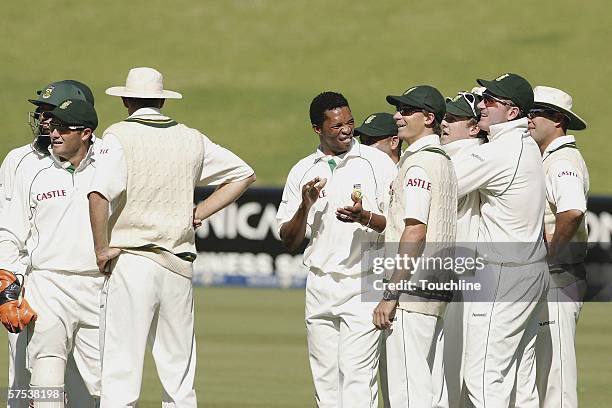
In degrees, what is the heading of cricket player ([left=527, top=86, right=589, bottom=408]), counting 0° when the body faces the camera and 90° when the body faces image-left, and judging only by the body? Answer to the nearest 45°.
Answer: approximately 90°

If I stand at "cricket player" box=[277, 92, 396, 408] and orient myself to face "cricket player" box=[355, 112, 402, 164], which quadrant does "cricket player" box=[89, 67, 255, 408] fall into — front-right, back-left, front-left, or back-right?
back-left

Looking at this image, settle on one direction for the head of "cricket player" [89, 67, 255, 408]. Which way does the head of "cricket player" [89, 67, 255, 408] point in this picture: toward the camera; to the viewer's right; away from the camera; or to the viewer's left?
away from the camera

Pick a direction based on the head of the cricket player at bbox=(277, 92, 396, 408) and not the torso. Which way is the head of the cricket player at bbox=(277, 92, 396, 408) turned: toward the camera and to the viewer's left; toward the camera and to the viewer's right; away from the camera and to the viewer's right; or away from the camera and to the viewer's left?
toward the camera and to the viewer's right

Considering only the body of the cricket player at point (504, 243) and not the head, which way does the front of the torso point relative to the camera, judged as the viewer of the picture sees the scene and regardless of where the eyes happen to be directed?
to the viewer's left

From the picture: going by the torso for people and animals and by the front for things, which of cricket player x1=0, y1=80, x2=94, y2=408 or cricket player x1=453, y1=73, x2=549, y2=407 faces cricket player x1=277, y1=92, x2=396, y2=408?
cricket player x1=453, y1=73, x2=549, y2=407

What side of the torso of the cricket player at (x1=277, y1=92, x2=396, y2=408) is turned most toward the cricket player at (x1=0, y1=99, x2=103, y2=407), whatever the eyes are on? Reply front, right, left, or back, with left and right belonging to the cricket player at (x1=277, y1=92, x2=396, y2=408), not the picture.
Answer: right

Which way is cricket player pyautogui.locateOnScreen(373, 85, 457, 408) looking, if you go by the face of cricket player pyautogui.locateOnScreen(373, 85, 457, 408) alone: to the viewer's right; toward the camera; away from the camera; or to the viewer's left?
to the viewer's left

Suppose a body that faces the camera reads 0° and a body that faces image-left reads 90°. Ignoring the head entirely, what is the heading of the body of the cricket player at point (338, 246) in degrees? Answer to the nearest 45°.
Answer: approximately 0°
